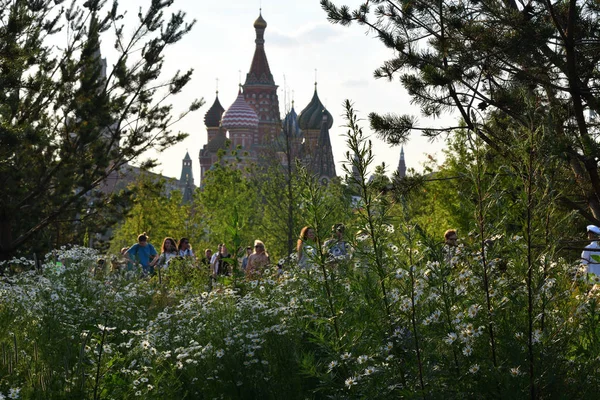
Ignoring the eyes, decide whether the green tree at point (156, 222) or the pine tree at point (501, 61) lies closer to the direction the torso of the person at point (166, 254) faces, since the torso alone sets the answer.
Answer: the pine tree

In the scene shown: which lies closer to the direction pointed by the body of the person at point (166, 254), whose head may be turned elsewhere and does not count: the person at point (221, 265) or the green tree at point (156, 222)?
the person

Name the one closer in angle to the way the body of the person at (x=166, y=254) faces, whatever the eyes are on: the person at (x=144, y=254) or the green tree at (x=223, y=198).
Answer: the person

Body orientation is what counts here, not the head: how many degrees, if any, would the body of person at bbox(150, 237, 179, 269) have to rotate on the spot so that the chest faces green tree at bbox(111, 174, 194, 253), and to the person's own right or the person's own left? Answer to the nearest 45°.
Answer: approximately 135° to the person's own right

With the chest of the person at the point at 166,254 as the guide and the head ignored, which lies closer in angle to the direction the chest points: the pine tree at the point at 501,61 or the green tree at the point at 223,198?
the pine tree

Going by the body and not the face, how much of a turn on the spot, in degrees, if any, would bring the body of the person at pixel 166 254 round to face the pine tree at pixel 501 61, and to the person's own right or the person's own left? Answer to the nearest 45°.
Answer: approximately 90° to the person's own left

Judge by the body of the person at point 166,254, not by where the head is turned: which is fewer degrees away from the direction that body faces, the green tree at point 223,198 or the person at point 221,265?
the person

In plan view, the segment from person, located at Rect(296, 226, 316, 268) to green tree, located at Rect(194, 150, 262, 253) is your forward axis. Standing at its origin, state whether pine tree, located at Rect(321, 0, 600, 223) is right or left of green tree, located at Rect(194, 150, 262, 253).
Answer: right

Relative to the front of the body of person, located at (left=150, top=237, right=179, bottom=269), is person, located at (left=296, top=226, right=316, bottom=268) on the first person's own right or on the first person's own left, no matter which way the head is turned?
on the first person's own left

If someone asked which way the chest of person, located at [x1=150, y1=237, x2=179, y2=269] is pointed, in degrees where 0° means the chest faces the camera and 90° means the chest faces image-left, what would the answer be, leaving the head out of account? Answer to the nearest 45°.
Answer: approximately 45°

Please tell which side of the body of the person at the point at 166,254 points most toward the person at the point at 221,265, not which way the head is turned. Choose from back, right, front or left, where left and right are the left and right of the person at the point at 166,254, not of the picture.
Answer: left
